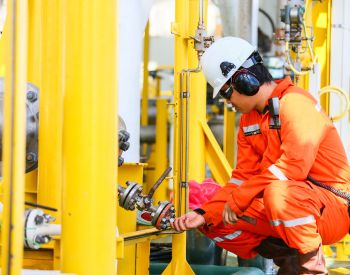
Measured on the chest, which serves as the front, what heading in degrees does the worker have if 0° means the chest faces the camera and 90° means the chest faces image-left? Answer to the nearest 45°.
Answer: approximately 45°

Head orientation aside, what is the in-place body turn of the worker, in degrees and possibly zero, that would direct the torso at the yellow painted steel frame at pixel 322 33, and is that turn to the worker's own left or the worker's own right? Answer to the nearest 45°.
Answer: approximately 135° to the worker's own right

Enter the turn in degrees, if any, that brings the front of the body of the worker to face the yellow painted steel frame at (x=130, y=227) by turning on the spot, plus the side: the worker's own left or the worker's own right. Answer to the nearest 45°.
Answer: approximately 45° to the worker's own right

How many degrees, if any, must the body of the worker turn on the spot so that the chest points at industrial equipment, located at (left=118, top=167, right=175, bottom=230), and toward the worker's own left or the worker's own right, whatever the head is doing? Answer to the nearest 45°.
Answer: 0° — they already face it

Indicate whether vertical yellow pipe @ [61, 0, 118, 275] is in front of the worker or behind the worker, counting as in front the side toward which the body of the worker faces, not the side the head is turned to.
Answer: in front

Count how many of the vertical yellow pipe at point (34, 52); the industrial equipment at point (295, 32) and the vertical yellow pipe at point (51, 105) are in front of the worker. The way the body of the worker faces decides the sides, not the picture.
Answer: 2

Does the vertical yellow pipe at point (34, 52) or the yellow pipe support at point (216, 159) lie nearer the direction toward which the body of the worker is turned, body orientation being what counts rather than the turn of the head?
the vertical yellow pipe

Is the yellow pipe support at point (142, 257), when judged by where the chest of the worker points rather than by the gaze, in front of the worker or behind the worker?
in front

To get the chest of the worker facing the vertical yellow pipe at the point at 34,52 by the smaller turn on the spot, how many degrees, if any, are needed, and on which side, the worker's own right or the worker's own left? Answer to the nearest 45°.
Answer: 0° — they already face it

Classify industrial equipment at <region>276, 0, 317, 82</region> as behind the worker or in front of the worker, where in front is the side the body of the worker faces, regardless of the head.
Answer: behind

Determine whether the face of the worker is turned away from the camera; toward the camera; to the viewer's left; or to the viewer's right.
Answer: to the viewer's left

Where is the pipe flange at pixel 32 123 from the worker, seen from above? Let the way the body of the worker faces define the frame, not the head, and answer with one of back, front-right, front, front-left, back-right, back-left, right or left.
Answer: front

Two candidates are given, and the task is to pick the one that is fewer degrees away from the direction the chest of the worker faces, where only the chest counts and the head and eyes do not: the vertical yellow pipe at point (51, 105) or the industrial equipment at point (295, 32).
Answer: the vertical yellow pipe

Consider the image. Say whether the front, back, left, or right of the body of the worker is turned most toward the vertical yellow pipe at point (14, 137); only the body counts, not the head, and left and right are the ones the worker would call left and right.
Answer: front

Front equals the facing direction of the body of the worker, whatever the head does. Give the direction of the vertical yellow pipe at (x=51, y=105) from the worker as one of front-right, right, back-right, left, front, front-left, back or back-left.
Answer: front

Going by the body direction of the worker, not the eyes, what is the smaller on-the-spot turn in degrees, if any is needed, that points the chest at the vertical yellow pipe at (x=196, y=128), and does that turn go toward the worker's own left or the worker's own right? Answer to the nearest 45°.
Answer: approximately 90° to the worker's own right
